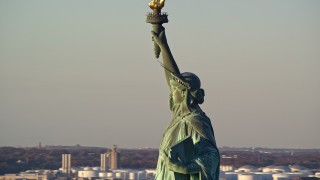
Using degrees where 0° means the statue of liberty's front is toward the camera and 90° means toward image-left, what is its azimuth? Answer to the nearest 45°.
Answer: approximately 45°
